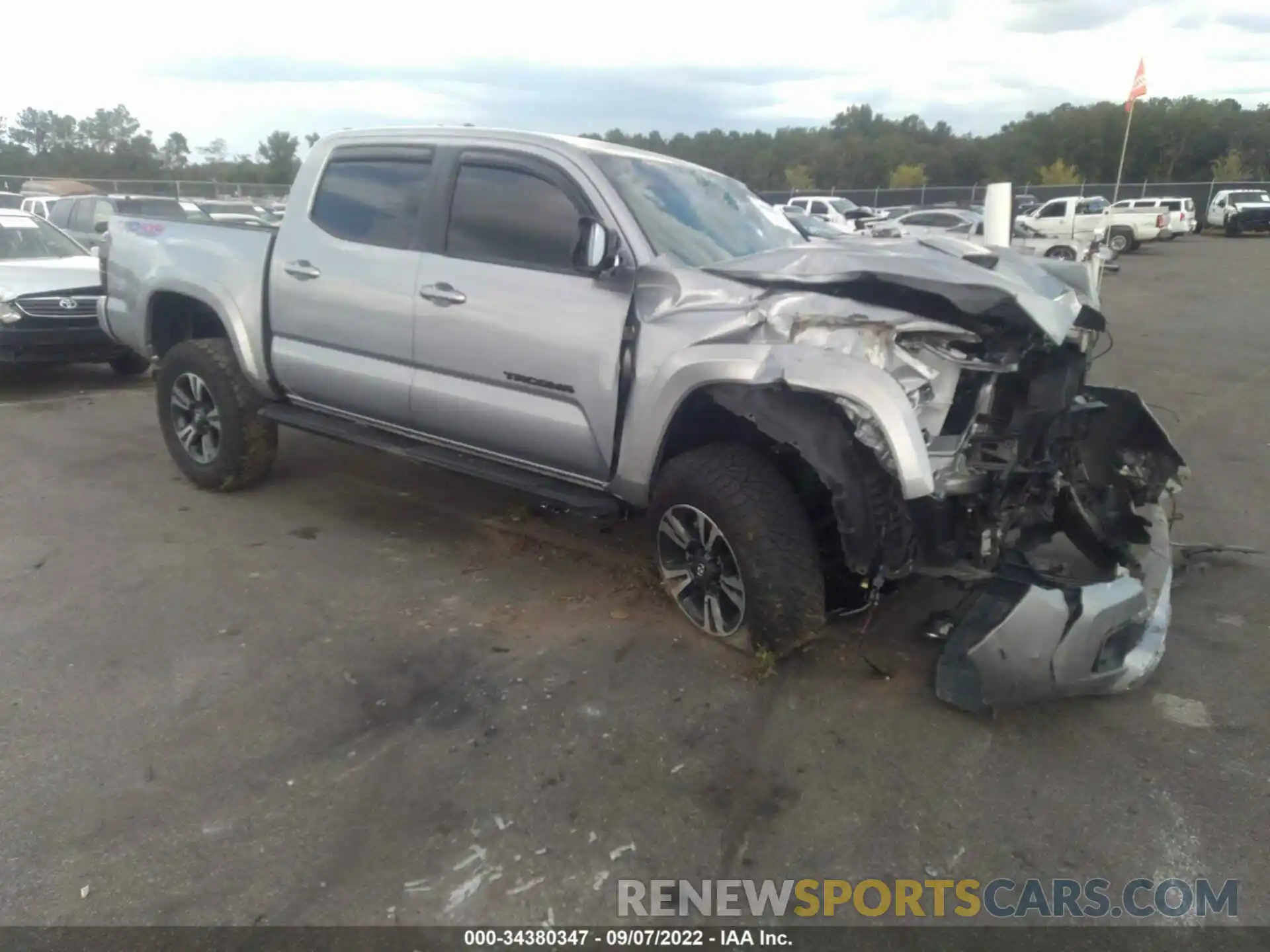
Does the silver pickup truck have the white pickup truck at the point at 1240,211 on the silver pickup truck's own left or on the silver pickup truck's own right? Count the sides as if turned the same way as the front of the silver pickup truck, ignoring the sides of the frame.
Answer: on the silver pickup truck's own left

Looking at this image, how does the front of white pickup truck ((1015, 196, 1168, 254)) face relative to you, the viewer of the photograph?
facing to the left of the viewer

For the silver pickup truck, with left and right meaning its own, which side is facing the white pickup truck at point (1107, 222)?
left

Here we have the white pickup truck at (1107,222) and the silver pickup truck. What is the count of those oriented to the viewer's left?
1

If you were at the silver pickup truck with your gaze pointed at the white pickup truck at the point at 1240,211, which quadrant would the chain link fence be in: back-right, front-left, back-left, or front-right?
front-left

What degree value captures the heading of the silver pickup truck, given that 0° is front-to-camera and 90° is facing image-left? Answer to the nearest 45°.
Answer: approximately 315°

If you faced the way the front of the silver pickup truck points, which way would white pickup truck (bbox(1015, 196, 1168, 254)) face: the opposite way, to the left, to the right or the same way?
the opposite way

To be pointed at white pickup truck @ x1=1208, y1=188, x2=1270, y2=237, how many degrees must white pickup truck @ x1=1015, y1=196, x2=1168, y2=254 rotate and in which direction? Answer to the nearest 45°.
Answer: approximately 135° to its right

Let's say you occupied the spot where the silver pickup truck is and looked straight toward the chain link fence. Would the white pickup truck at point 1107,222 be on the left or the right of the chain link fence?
right

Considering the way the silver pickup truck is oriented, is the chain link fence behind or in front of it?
behind

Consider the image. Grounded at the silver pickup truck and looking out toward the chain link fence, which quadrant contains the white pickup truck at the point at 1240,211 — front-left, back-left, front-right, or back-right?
front-right
